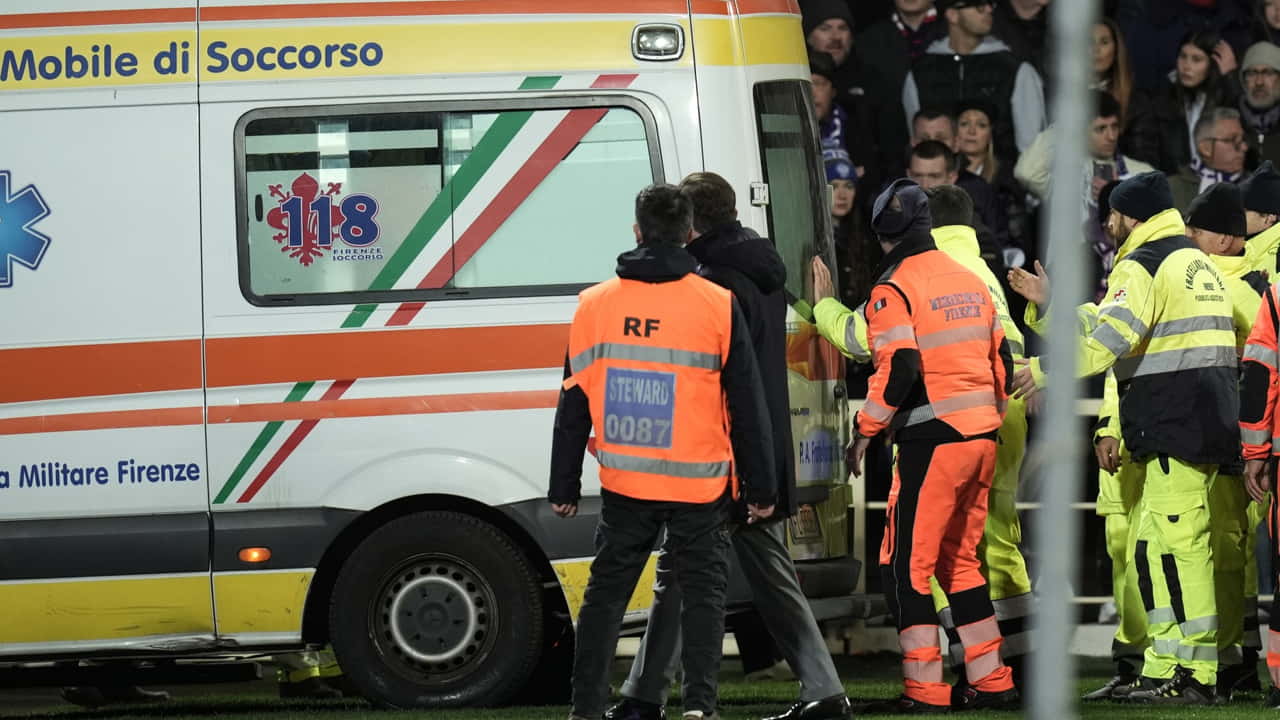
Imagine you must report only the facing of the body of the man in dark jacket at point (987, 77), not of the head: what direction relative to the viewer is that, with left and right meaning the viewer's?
facing the viewer

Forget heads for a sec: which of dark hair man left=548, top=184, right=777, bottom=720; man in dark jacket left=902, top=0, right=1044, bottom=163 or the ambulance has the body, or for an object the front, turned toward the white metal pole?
the man in dark jacket

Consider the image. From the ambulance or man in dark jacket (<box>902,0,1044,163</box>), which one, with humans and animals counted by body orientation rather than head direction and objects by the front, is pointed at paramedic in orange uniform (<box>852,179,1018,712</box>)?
the man in dark jacket

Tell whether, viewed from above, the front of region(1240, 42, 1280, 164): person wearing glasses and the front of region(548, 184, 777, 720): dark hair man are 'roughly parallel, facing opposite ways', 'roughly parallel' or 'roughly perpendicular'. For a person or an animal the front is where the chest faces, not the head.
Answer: roughly parallel, facing opposite ways

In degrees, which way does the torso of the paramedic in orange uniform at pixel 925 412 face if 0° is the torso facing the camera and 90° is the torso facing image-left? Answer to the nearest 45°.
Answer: approximately 135°

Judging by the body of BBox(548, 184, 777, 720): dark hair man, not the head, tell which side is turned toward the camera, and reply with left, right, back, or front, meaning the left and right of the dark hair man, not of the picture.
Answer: back

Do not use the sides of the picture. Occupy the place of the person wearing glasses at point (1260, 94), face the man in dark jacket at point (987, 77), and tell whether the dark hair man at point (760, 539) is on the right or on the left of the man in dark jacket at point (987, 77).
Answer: left

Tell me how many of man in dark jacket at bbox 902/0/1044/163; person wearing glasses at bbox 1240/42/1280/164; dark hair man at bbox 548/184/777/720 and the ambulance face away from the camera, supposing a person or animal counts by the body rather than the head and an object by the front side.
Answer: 1

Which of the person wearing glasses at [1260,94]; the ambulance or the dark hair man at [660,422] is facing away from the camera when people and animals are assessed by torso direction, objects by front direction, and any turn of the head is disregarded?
the dark hair man

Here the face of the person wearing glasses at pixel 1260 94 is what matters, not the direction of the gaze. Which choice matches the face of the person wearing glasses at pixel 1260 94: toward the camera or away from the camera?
toward the camera

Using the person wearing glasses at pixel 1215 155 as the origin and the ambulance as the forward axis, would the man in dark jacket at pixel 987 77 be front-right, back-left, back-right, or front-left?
front-right

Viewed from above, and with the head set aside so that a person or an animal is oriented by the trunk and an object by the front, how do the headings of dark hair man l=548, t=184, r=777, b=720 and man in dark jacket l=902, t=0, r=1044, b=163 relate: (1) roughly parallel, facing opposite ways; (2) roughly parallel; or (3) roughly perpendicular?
roughly parallel, facing opposite ways

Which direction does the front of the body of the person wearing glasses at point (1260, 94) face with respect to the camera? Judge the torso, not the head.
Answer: toward the camera

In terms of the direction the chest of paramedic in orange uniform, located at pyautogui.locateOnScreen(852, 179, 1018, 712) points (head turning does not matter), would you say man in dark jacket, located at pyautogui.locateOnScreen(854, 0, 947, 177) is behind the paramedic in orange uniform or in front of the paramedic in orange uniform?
in front

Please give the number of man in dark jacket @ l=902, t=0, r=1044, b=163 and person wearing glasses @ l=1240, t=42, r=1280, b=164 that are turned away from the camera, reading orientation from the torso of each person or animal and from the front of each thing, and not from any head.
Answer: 0
